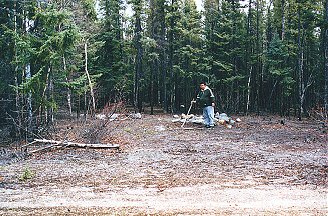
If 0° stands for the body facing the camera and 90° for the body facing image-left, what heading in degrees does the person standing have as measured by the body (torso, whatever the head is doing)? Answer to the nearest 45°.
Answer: approximately 45°
